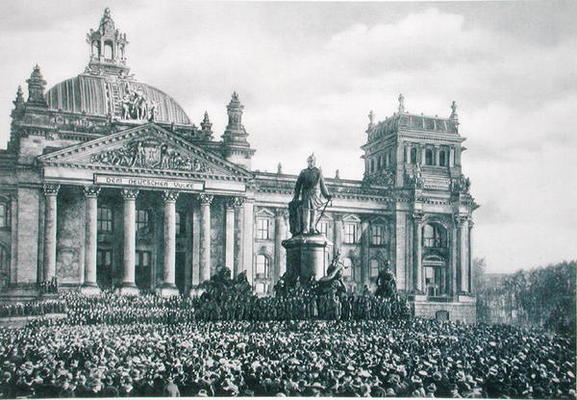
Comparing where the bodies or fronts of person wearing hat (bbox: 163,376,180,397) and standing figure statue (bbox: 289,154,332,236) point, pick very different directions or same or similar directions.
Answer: very different directions

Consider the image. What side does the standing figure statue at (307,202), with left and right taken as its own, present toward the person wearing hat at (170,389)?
front

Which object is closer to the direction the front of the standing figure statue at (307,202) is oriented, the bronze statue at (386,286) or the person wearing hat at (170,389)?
the person wearing hat

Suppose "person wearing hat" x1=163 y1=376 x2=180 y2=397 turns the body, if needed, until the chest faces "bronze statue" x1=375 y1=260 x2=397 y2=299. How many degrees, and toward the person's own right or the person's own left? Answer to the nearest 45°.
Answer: approximately 45° to the person's own right

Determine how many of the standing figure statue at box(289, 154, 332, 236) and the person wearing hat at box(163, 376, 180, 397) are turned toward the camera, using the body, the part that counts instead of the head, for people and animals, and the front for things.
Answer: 1

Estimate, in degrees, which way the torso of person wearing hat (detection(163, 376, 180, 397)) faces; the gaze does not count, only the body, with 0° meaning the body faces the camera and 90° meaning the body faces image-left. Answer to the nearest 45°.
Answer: approximately 180°

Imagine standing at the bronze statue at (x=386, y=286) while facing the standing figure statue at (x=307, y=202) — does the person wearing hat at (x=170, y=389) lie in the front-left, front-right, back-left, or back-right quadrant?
front-left

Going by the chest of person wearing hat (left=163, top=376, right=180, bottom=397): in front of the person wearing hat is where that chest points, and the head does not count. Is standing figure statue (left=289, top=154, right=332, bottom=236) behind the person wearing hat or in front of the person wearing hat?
in front

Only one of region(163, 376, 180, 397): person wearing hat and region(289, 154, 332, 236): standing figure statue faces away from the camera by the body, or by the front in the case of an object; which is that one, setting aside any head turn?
the person wearing hat

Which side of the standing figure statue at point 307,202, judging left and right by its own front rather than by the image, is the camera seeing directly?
front
